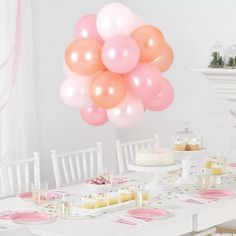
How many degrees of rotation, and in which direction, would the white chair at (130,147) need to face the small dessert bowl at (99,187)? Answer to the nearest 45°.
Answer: approximately 45° to its right

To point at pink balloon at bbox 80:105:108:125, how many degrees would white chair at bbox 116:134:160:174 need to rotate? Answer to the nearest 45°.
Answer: approximately 45° to its right

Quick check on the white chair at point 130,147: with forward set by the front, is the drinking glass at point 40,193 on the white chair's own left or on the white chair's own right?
on the white chair's own right

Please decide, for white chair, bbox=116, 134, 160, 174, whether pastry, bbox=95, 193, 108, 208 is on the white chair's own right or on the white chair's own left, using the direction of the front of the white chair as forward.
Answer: on the white chair's own right

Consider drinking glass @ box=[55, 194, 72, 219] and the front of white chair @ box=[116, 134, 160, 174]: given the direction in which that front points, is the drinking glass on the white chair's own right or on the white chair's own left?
on the white chair's own right

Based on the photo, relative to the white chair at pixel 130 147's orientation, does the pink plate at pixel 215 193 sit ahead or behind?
ahead

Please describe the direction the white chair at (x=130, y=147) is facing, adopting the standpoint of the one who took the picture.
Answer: facing the viewer and to the right of the viewer

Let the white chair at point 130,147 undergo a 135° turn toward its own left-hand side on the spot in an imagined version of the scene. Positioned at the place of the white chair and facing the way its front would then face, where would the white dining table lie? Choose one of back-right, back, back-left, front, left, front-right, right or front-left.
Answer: back

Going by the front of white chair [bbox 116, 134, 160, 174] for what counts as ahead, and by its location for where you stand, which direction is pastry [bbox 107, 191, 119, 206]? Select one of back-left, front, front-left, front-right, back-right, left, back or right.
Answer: front-right

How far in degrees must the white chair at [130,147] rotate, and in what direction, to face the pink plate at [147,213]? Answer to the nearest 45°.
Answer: approximately 45° to its right

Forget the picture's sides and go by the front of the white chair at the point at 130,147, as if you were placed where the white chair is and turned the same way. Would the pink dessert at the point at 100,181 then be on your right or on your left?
on your right
